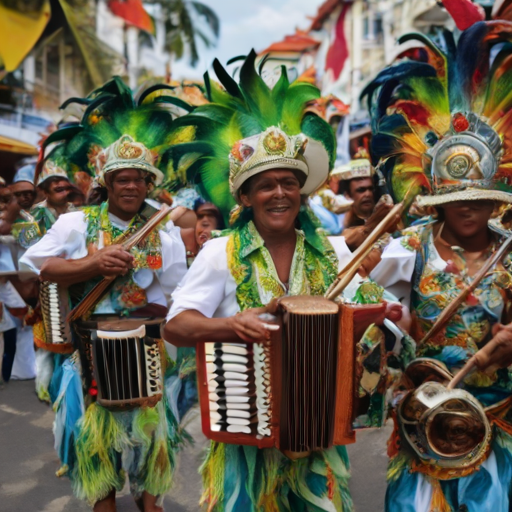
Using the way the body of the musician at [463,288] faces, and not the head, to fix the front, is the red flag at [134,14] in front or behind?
behind

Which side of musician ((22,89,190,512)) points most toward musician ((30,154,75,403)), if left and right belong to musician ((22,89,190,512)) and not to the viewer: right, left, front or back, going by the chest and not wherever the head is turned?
back

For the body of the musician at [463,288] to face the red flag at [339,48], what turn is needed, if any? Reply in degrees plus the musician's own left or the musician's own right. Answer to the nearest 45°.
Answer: approximately 180°

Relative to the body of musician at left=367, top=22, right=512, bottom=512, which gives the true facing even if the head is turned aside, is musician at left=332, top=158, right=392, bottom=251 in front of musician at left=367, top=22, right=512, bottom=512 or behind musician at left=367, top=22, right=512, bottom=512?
behind

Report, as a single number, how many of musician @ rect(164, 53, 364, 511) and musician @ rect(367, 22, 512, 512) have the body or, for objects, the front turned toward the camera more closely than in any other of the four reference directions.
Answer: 2

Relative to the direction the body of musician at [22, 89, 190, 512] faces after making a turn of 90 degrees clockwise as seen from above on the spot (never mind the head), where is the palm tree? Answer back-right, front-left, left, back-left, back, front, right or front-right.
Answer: right

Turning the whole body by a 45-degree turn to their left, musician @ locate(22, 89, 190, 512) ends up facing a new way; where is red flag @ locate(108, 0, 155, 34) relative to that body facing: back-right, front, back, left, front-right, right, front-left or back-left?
back-left

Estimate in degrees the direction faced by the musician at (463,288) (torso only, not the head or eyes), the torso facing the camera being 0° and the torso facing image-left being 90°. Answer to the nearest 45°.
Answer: approximately 0°
